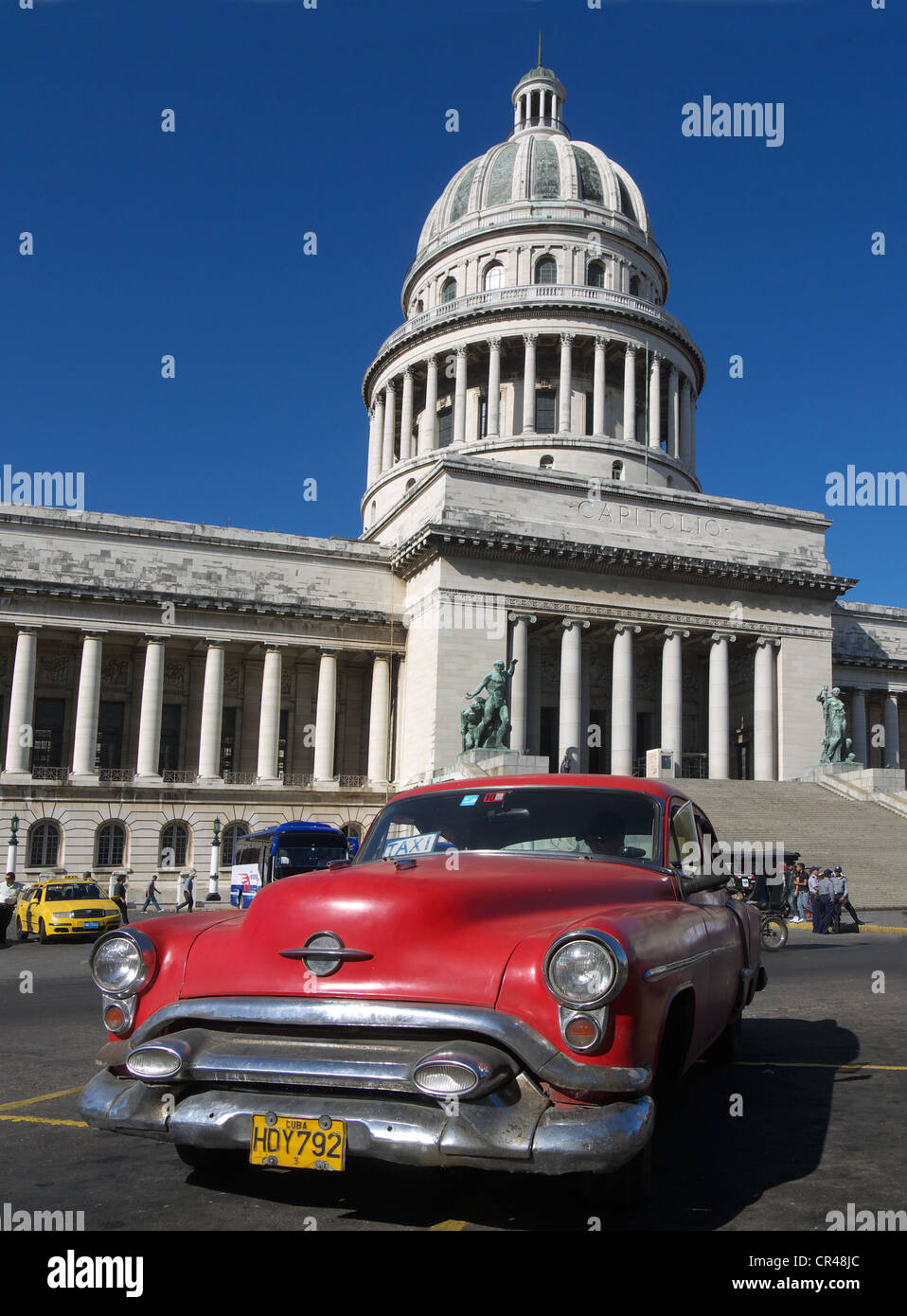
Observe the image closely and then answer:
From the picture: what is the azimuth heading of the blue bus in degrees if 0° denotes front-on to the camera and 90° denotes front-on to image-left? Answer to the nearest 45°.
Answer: approximately 315°

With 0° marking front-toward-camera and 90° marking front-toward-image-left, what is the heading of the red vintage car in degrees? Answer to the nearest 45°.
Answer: approximately 45°

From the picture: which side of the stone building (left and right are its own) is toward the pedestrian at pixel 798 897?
front

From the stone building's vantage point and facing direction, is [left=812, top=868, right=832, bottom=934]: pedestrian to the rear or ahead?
ahead

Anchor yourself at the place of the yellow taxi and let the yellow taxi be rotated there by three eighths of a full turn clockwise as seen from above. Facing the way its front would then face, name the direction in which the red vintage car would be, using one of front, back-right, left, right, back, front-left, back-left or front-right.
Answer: left

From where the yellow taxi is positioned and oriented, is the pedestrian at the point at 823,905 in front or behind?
in front

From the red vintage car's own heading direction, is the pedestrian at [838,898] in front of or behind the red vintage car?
behind

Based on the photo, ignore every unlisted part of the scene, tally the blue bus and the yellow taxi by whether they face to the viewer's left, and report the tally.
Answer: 0

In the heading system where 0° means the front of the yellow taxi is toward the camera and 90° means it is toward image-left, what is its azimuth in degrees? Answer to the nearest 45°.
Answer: approximately 315°

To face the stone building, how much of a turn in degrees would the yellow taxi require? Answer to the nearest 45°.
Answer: approximately 90° to its left

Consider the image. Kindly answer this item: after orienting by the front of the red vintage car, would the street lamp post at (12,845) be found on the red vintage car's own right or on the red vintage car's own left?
on the red vintage car's own right

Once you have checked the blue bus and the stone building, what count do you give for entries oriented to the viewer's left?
0
